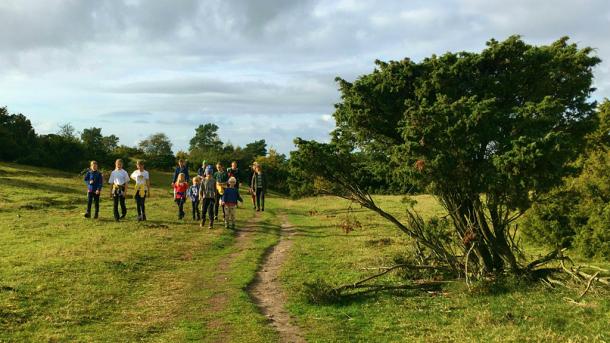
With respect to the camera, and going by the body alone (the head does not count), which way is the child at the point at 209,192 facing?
toward the camera

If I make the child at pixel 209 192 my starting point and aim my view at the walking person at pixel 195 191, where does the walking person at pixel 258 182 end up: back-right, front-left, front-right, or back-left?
front-right

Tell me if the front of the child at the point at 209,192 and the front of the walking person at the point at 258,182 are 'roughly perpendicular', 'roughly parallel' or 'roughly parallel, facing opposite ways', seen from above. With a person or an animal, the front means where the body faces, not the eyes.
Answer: roughly parallel

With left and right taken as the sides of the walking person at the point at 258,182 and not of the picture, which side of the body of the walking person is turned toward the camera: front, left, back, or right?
front

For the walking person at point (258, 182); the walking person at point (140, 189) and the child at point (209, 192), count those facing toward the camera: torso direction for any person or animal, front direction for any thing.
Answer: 3

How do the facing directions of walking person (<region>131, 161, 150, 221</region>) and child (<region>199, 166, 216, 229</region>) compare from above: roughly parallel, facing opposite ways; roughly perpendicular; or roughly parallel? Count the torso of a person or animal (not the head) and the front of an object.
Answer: roughly parallel

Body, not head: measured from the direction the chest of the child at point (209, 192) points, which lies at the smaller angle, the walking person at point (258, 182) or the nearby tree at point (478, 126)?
the nearby tree

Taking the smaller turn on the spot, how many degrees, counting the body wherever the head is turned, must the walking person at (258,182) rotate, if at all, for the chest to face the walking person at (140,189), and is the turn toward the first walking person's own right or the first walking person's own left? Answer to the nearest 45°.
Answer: approximately 45° to the first walking person's own right

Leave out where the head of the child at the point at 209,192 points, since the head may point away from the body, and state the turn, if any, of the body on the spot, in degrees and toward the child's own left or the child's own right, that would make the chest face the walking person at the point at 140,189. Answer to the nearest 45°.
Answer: approximately 90° to the child's own right

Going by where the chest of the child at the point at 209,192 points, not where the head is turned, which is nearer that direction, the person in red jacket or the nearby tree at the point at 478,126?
the nearby tree
